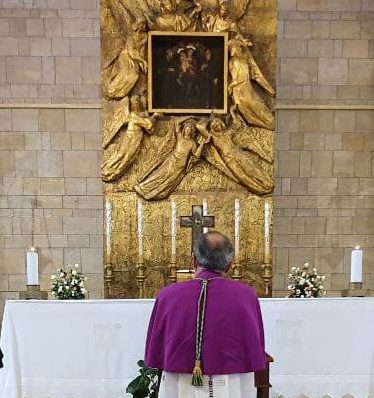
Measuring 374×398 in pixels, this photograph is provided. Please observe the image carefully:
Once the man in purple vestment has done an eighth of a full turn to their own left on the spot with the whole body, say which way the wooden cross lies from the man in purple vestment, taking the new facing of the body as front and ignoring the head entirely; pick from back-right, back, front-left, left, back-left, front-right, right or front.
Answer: front-right

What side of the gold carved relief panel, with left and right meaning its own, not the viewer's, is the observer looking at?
front

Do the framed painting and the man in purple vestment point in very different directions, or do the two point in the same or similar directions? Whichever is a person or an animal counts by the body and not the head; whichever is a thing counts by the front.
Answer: very different directions

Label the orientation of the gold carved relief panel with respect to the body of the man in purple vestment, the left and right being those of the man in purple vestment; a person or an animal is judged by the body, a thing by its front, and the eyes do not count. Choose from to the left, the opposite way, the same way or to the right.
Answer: the opposite way

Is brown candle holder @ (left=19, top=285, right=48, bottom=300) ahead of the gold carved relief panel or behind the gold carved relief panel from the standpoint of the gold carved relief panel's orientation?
ahead

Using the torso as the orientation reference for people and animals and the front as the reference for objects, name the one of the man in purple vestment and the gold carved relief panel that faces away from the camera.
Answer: the man in purple vestment

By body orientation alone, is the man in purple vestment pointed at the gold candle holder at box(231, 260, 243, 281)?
yes

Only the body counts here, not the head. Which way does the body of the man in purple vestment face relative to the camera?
away from the camera

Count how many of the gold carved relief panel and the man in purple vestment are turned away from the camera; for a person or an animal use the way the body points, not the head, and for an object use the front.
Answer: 1

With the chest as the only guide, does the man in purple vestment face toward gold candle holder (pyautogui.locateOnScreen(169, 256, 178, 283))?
yes

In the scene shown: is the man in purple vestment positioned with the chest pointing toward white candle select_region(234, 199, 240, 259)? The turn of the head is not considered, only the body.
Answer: yes

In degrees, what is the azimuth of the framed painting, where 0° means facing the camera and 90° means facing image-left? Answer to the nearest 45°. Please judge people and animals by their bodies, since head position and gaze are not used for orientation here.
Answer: approximately 0°

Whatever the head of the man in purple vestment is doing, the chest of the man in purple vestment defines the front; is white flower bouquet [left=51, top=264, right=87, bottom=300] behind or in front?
in front

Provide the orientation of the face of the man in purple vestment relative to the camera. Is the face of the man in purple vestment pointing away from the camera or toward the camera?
away from the camera

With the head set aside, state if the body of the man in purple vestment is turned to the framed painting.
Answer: yes
